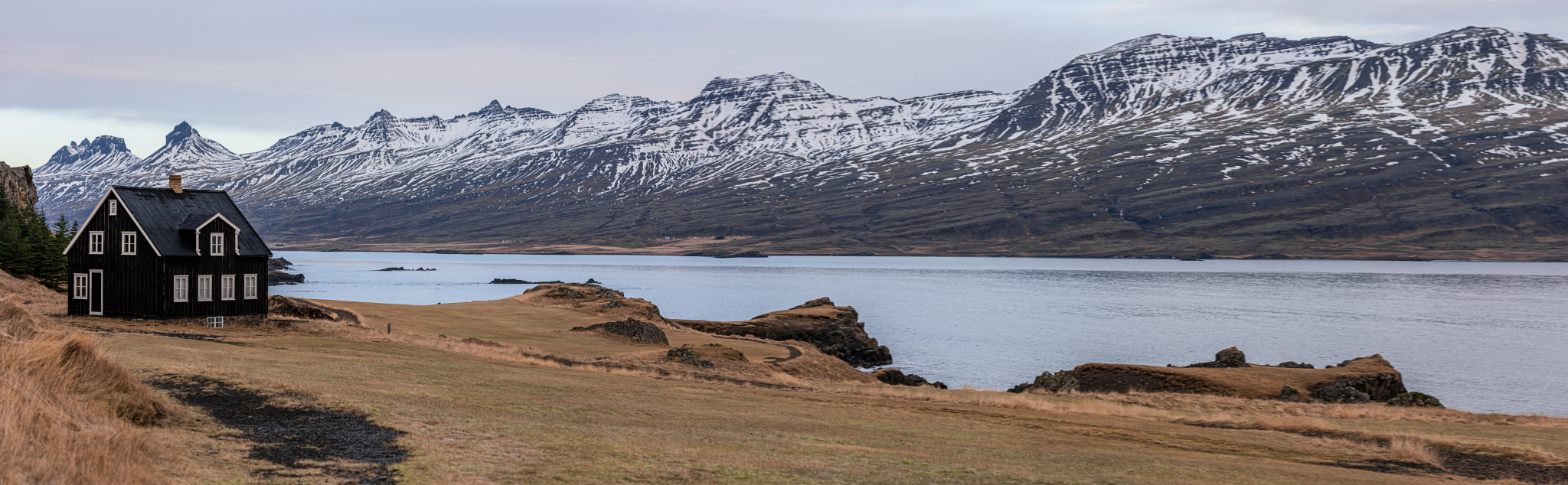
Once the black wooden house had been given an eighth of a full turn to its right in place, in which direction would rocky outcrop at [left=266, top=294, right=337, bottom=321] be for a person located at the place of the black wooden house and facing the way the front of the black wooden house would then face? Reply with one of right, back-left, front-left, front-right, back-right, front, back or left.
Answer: back-right

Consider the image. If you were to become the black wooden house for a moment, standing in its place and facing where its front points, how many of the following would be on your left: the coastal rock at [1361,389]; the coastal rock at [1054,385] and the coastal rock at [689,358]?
3

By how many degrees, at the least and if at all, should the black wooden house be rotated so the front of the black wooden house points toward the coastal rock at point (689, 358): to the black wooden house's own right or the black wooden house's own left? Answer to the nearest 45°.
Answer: approximately 90° to the black wooden house's own left

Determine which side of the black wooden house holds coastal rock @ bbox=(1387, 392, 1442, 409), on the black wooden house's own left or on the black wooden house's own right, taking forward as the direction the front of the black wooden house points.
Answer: on the black wooden house's own left

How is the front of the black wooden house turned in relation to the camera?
facing the viewer and to the left of the viewer

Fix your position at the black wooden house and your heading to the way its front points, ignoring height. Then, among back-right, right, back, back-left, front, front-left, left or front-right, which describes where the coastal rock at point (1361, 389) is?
left

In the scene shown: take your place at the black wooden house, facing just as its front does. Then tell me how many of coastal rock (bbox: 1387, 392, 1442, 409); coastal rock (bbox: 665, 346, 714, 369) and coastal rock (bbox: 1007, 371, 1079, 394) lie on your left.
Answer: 3

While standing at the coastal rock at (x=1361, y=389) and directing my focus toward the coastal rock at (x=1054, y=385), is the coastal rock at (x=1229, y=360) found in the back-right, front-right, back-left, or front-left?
front-right

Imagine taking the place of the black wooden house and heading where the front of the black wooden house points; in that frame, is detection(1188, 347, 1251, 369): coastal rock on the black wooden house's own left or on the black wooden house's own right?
on the black wooden house's own left

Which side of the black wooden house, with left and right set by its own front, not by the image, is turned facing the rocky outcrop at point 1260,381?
left
